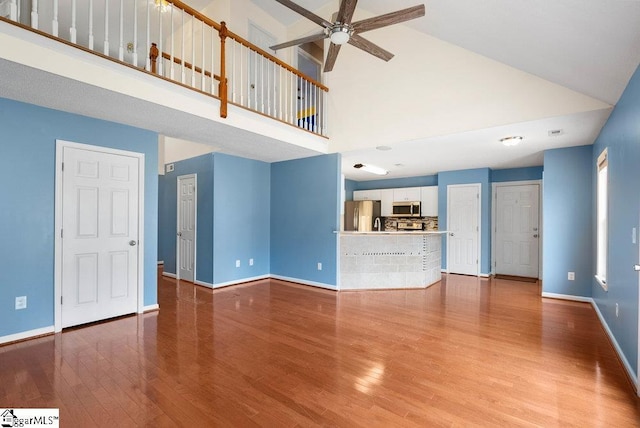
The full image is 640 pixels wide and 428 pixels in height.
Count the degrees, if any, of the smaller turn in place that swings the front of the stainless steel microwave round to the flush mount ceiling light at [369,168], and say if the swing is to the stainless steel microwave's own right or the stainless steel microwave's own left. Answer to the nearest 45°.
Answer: approximately 45° to the stainless steel microwave's own right

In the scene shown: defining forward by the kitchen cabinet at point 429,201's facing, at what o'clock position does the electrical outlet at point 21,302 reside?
The electrical outlet is roughly at 1 o'clock from the kitchen cabinet.

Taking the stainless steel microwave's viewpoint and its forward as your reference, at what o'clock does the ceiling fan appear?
The ceiling fan is roughly at 12 o'clock from the stainless steel microwave.

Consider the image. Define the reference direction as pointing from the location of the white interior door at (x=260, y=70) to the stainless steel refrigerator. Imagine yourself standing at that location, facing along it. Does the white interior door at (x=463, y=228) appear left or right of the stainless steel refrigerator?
right

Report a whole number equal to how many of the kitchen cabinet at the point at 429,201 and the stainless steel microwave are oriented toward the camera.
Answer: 2

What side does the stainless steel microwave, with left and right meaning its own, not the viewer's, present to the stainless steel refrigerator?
right

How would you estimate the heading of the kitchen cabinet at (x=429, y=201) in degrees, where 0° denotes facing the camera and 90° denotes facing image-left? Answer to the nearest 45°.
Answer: approximately 0°

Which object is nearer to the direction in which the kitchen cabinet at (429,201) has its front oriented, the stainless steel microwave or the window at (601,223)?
the window

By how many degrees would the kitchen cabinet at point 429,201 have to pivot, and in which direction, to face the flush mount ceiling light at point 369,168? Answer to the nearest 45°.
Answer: approximately 45° to its right
